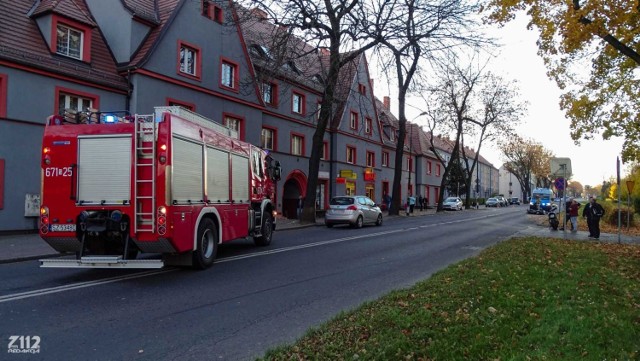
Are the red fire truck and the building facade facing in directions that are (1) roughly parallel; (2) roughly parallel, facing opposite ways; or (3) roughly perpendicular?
roughly perpendicular

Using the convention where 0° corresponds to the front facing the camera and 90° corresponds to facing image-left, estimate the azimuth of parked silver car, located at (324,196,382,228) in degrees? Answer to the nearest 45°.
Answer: approximately 225°

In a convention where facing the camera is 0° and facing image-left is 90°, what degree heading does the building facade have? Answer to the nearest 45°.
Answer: approximately 315°

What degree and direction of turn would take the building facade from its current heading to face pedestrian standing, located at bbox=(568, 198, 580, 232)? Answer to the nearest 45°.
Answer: approximately 45° to its left

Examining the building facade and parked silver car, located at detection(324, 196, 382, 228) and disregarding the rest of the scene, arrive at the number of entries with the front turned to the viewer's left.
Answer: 0

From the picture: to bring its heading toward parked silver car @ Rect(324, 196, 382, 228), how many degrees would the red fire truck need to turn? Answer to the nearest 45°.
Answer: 0° — it already faces it

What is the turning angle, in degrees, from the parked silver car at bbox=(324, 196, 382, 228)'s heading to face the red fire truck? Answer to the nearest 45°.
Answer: approximately 135° to its right

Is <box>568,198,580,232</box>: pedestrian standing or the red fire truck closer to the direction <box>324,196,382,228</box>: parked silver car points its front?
the pedestrian standing

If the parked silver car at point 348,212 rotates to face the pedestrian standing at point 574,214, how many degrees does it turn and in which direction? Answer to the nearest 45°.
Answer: approximately 45° to its right

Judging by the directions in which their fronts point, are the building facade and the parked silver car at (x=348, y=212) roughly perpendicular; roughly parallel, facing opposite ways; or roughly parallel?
roughly perpendicular

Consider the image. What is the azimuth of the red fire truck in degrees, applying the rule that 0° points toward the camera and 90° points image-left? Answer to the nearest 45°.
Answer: approximately 225°
